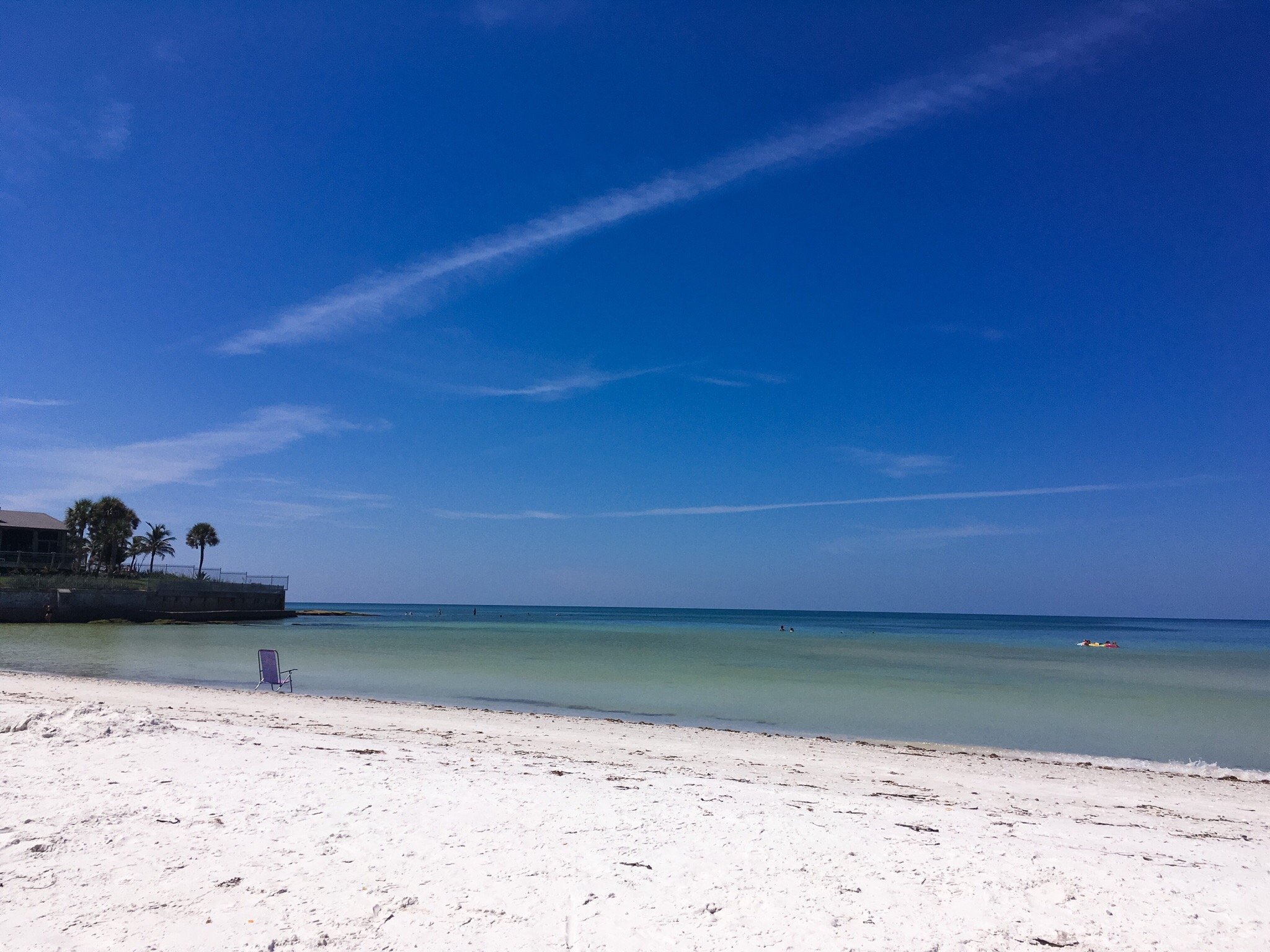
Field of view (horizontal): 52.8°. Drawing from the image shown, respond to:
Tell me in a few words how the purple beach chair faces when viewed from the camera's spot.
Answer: facing away from the viewer and to the right of the viewer
